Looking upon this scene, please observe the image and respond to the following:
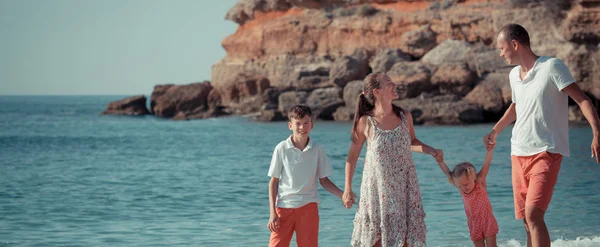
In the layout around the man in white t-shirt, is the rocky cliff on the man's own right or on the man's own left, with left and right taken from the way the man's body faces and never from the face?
on the man's own right

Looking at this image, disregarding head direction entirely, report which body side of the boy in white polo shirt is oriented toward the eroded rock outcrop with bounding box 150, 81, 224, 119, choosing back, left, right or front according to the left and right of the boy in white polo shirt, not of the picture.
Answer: back

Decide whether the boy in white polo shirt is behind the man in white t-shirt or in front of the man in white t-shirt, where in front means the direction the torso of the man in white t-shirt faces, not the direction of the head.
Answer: in front

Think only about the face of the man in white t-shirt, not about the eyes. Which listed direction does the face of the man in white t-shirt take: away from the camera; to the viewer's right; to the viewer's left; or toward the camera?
to the viewer's left

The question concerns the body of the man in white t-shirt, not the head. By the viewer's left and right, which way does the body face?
facing the viewer and to the left of the viewer

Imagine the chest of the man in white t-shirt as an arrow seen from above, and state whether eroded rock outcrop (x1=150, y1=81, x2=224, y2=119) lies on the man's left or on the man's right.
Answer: on the man's right

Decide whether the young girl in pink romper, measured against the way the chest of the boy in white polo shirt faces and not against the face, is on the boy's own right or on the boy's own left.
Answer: on the boy's own left

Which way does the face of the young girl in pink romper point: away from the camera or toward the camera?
toward the camera

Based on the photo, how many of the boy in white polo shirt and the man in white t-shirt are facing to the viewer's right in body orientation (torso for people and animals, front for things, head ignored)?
0

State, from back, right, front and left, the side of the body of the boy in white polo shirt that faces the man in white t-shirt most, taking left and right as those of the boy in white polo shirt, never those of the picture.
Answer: left

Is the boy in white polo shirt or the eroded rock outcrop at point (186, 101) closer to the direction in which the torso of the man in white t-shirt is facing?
the boy in white polo shirt

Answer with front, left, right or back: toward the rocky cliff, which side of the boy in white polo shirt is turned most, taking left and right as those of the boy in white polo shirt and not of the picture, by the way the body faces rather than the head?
back

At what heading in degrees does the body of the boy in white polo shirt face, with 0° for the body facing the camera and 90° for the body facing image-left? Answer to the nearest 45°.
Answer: approximately 0°
